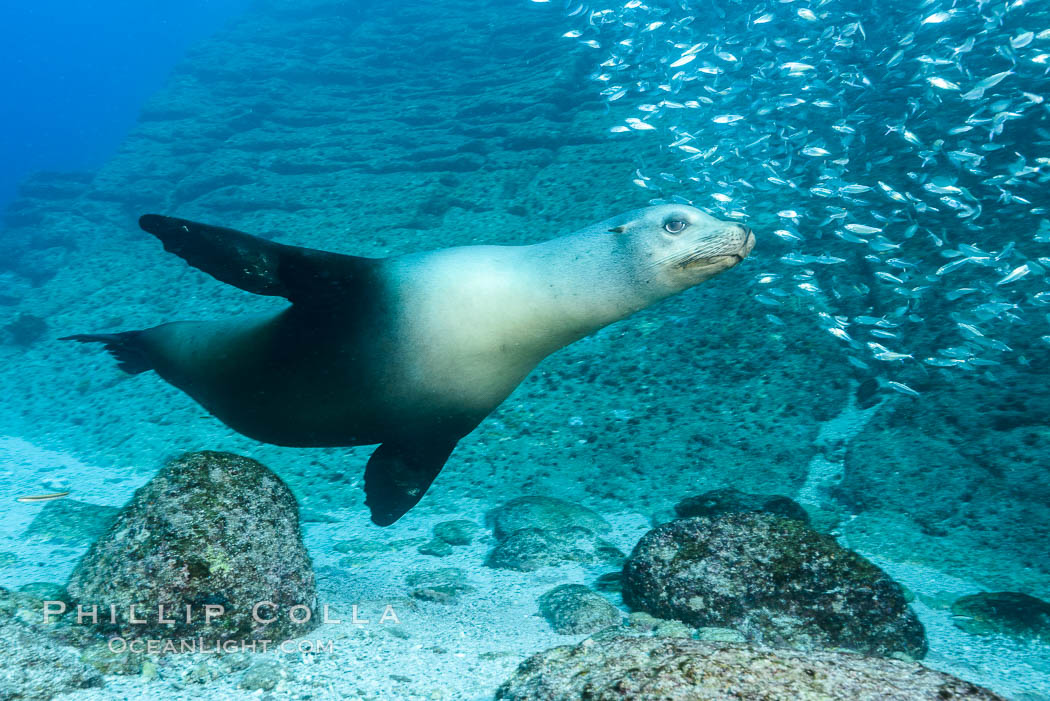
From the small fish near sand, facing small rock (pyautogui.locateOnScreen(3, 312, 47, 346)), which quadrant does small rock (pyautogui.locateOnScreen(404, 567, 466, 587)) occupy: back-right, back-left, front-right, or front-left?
back-right

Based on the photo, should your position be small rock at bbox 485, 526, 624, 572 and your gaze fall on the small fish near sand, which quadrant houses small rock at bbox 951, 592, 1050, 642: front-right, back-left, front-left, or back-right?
back-left

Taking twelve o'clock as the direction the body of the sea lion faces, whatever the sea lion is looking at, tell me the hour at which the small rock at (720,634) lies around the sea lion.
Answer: The small rock is roughly at 2 o'clock from the sea lion.

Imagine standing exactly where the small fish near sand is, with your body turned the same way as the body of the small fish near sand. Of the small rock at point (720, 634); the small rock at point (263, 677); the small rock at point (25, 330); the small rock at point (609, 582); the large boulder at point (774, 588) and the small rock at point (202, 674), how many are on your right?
1

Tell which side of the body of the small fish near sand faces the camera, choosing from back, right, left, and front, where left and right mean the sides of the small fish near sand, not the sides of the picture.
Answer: left

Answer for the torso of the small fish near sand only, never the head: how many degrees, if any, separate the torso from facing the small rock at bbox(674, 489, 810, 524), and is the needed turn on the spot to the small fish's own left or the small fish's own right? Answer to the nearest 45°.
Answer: approximately 135° to the small fish's own left

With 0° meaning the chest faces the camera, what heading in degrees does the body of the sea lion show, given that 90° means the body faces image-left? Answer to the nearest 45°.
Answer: approximately 270°
